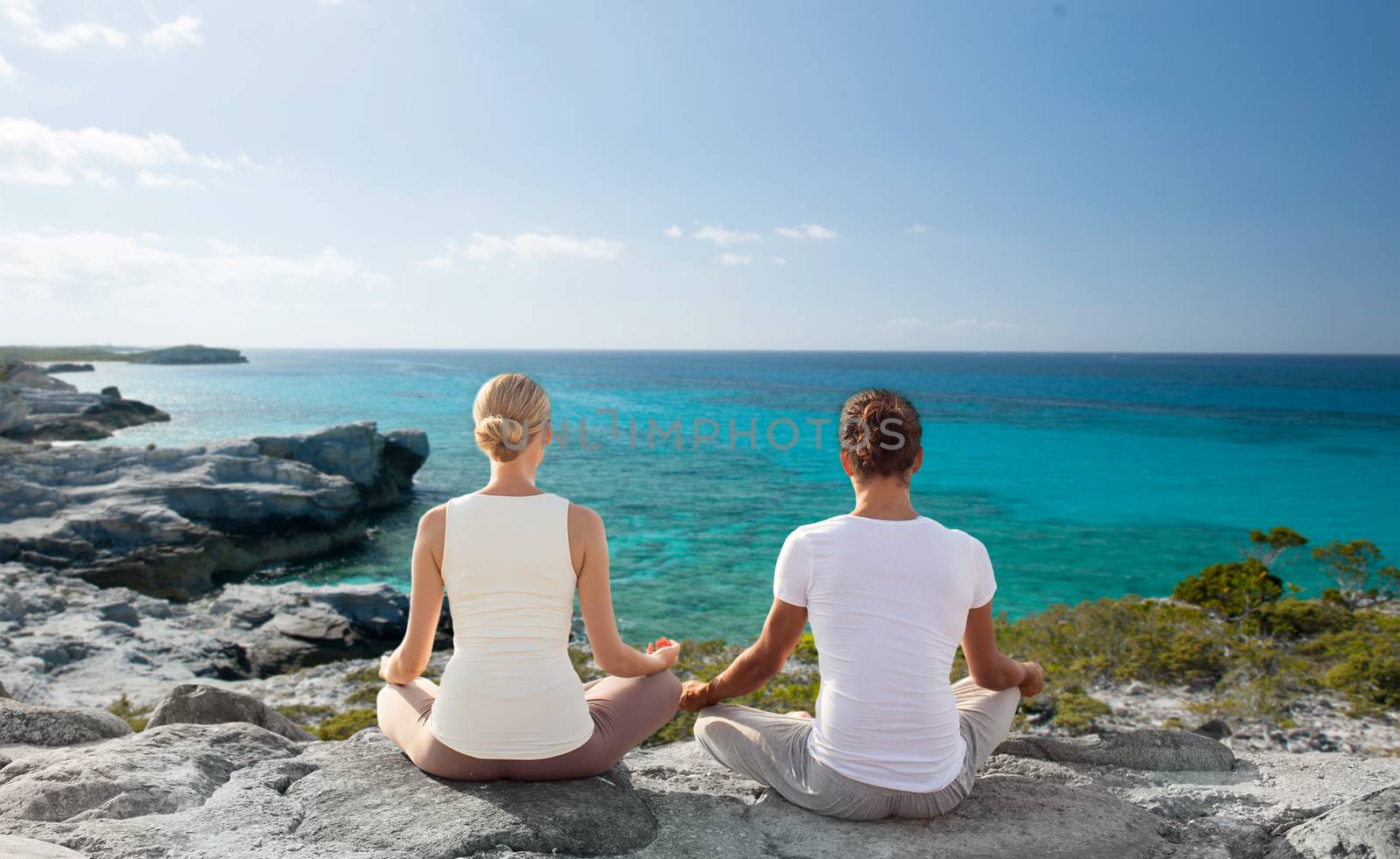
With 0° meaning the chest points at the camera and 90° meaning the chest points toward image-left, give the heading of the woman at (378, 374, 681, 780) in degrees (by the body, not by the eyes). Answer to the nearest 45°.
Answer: approximately 180°

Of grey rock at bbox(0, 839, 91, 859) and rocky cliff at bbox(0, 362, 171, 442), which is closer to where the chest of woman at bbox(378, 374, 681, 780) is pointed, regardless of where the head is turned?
the rocky cliff

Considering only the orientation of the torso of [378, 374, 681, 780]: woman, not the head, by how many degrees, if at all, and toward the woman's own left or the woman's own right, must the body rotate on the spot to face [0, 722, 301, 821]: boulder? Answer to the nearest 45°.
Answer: approximately 90° to the woman's own left

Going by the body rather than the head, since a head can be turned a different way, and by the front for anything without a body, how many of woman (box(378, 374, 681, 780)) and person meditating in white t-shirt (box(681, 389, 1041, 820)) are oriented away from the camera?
2

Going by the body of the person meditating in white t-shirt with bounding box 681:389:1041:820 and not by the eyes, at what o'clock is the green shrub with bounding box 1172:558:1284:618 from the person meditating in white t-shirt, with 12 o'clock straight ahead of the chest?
The green shrub is roughly at 1 o'clock from the person meditating in white t-shirt.

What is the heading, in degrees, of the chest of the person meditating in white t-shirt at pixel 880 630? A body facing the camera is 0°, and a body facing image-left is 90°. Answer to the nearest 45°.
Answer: approximately 180°

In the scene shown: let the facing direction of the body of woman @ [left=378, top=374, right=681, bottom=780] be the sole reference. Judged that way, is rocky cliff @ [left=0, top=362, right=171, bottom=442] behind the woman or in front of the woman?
in front

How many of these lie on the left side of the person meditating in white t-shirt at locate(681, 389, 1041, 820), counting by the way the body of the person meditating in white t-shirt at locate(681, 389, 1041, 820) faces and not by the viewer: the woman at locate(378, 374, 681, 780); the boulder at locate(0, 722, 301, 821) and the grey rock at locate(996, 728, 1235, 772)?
2

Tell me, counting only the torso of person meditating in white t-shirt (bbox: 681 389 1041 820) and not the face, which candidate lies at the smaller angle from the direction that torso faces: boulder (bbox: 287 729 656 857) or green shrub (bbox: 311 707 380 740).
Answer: the green shrub

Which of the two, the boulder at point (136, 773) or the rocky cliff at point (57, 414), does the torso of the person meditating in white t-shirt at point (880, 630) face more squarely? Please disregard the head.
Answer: the rocky cliff

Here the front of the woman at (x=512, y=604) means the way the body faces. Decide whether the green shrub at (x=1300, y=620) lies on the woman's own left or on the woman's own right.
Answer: on the woman's own right

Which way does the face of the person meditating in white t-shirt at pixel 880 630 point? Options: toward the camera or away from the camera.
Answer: away from the camera

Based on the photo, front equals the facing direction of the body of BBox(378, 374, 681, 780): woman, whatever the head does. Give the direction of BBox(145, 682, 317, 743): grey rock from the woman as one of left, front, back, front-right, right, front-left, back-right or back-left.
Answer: front-left
